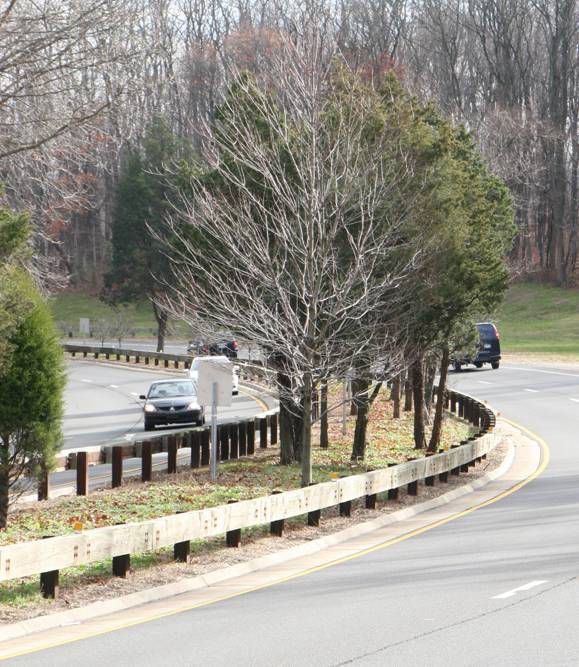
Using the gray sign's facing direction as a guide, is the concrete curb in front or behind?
behind

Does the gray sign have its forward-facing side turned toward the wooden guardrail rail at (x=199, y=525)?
no

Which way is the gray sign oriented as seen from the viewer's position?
away from the camera

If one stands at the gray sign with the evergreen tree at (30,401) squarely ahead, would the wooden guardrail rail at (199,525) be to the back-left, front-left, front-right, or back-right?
front-left
